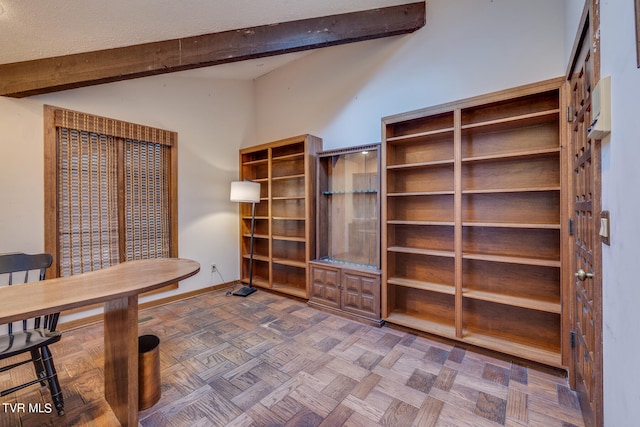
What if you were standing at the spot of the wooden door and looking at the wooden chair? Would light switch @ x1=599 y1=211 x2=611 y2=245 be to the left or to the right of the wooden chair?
left

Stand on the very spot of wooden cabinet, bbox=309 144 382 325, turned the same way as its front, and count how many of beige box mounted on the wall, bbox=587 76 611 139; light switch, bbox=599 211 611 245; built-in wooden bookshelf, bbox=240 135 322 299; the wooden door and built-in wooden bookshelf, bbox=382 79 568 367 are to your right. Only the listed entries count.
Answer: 1

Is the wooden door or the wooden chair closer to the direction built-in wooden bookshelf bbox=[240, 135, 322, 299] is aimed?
the wooden chair

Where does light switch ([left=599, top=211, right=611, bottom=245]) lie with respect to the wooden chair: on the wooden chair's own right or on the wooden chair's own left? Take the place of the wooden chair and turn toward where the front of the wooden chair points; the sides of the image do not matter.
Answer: on the wooden chair's own left

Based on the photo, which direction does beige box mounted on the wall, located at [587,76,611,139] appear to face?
to the viewer's left

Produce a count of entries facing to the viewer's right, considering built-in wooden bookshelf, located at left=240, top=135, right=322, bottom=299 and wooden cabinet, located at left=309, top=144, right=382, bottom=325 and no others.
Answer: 0

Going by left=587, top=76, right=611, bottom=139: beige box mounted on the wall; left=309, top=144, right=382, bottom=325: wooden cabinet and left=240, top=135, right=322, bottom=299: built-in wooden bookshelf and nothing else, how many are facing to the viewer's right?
0

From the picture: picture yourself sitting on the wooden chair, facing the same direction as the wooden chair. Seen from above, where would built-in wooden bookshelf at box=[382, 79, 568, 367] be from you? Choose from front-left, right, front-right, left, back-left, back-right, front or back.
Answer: left

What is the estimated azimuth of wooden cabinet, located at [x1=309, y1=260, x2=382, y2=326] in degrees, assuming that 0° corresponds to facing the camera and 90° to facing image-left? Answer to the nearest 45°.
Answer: approximately 45°

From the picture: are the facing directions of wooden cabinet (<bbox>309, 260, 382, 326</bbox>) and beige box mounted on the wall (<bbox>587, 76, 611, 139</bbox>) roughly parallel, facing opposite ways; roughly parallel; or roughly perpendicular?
roughly perpendicular

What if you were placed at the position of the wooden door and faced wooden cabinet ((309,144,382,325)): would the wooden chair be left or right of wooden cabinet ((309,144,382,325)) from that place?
left

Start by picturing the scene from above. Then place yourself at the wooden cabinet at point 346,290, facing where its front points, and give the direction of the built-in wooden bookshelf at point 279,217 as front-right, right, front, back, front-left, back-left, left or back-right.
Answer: right

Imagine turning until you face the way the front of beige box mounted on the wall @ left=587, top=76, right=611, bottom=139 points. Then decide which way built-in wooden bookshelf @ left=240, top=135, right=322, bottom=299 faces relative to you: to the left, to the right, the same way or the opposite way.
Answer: to the left

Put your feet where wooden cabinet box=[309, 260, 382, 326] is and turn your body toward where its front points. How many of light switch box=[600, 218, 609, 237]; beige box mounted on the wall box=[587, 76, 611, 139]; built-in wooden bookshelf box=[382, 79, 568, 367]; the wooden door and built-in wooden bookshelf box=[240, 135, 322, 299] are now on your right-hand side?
1

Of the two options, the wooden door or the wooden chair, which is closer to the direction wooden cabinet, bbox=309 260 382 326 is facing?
the wooden chair

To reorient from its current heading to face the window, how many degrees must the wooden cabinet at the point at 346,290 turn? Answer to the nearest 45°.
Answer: approximately 45° to its right
